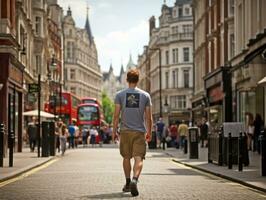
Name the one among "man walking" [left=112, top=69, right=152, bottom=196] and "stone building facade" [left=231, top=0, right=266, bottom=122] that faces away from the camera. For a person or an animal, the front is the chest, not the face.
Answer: the man walking

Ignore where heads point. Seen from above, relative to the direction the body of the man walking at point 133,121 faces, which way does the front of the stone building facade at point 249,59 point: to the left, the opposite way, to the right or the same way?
to the left

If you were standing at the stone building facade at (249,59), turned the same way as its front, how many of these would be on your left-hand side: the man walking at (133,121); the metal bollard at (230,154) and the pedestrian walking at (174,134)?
2

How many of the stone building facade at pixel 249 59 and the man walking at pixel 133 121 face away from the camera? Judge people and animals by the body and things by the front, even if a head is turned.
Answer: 1

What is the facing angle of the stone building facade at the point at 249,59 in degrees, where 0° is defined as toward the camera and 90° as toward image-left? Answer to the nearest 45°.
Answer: approximately 90°

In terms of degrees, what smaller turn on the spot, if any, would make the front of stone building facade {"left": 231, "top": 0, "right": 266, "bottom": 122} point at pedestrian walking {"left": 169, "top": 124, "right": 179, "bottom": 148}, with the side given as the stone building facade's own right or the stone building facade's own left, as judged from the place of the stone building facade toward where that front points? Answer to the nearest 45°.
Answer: approximately 90° to the stone building facade's own right

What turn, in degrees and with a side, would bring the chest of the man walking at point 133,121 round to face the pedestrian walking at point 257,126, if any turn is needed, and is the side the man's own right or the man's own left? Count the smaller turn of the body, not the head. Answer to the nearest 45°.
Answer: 0° — they already face them

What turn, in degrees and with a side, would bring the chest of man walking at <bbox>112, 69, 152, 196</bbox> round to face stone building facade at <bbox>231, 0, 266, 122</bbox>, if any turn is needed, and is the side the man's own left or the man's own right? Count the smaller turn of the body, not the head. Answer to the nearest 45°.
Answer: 0° — they already face it

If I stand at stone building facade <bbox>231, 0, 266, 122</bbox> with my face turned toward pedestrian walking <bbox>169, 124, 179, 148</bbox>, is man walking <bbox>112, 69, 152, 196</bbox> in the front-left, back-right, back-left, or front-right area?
back-left

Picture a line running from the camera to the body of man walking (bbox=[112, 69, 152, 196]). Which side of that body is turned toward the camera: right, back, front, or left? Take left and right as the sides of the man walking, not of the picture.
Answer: back
